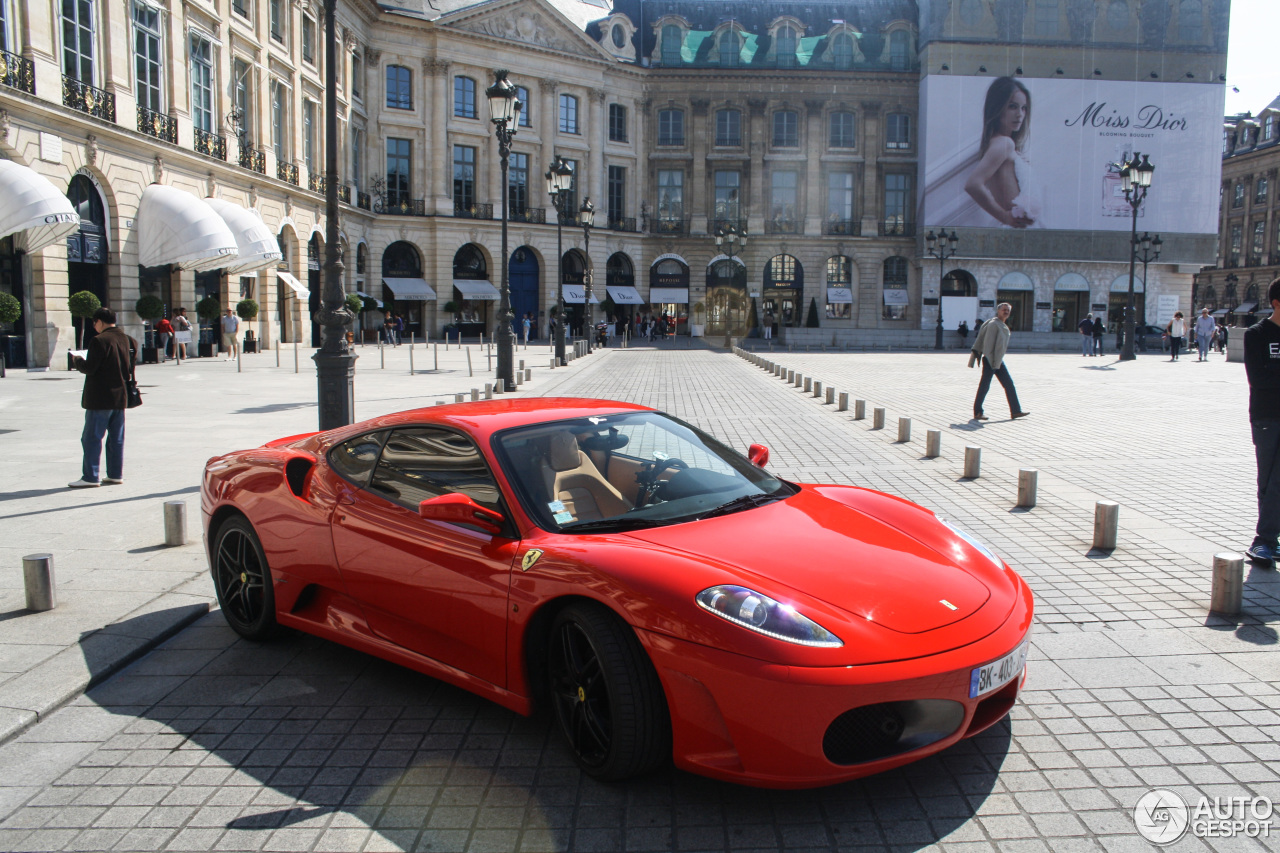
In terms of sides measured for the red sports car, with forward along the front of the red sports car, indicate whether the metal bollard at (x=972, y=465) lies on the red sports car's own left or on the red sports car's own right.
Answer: on the red sports car's own left

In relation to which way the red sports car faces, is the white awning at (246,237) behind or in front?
behind

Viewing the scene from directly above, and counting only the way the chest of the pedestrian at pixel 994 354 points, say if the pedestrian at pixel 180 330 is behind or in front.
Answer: behind

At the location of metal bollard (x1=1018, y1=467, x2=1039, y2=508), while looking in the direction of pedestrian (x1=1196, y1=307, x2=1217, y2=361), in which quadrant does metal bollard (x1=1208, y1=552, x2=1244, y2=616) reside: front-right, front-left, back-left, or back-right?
back-right

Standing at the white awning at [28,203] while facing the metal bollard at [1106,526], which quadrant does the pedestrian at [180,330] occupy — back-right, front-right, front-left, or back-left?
back-left

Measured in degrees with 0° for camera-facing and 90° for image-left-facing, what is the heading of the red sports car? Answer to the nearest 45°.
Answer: approximately 315°

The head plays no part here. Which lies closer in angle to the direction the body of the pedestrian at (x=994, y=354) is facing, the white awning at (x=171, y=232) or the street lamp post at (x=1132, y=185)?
the street lamp post

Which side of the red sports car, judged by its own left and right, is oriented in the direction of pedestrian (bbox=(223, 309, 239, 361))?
back

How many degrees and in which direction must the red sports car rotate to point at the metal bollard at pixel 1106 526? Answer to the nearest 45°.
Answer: approximately 90° to its left

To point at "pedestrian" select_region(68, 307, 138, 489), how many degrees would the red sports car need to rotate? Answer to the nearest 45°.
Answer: approximately 180°

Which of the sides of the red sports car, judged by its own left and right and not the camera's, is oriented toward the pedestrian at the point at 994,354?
left

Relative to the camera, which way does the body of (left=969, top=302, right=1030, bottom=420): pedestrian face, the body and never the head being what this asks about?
to the viewer's right

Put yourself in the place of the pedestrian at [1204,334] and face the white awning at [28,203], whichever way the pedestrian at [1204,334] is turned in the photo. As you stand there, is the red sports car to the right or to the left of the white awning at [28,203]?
left
